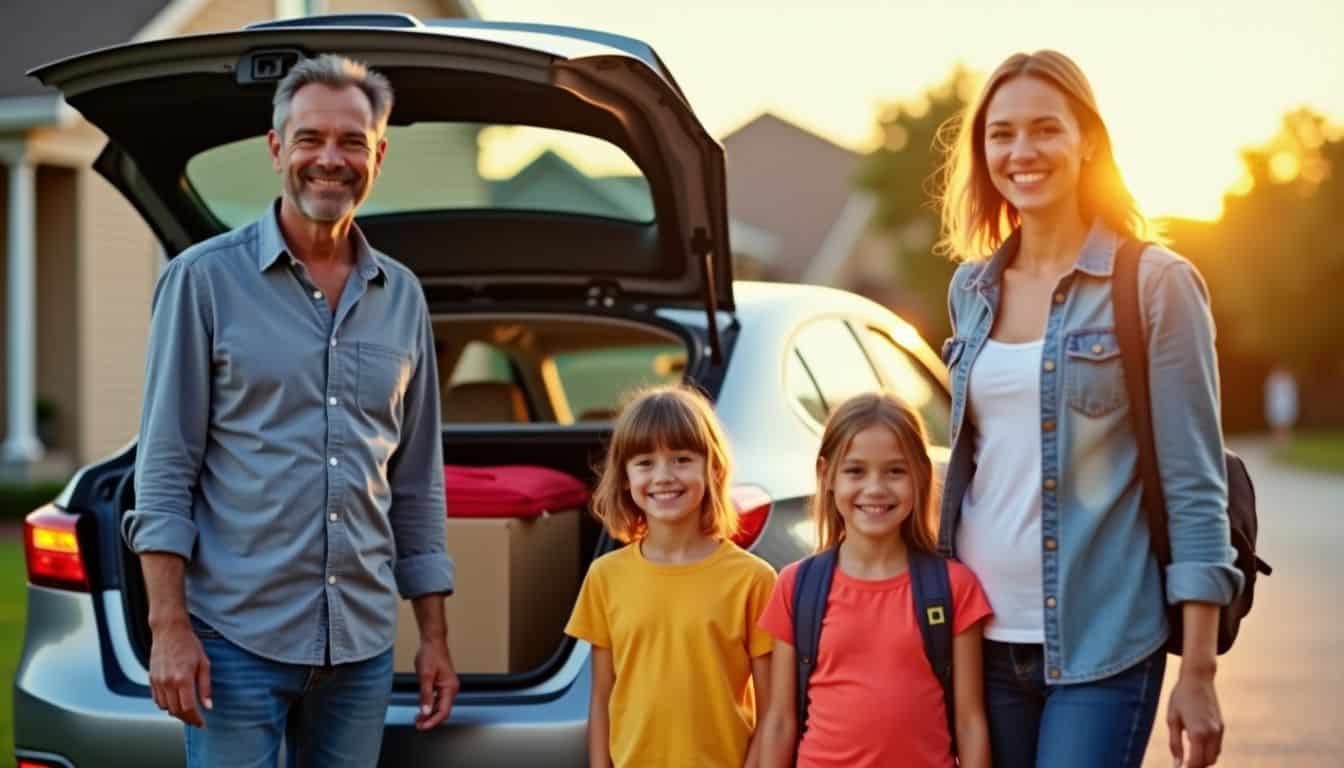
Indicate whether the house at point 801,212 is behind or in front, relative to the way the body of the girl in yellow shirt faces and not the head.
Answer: behind

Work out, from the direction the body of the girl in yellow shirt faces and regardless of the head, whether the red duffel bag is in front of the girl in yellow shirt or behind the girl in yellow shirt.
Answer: behind

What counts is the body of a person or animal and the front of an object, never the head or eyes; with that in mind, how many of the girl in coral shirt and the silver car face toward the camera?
1

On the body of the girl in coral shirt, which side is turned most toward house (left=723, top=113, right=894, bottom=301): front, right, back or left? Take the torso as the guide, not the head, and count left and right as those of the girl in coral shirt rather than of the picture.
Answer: back

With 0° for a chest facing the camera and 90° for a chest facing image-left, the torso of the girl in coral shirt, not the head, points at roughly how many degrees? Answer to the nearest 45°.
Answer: approximately 0°

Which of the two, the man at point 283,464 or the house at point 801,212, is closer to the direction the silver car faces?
the house

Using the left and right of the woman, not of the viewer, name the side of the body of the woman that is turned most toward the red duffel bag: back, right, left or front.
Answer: right
